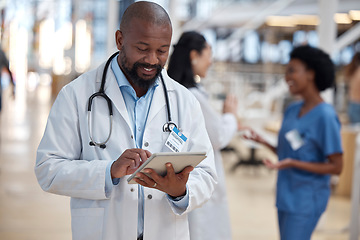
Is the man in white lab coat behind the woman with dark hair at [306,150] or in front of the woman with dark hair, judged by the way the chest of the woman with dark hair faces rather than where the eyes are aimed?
in front

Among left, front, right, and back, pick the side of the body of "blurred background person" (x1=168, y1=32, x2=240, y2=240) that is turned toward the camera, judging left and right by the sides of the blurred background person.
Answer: right

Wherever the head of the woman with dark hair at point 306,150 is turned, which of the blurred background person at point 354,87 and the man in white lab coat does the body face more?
the man in white lab coat

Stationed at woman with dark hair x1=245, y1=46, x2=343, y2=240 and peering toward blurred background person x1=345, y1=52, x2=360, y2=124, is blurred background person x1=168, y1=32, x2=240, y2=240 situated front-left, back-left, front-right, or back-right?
back-left

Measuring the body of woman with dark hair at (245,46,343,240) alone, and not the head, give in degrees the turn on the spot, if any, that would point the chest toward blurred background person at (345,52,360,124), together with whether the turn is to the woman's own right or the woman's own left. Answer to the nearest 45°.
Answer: approximately 135° to the woman's own right

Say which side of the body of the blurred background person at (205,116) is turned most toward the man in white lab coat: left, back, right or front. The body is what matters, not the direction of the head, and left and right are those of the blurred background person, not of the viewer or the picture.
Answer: right

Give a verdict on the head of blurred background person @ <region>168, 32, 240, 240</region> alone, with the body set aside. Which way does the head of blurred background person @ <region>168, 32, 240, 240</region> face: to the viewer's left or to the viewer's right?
to the viewer's right

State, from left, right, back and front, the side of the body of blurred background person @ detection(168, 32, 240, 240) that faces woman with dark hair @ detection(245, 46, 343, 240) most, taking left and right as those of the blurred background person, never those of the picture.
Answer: front

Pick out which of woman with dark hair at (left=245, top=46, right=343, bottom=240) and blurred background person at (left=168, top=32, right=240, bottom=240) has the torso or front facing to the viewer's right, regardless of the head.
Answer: the blurred background person

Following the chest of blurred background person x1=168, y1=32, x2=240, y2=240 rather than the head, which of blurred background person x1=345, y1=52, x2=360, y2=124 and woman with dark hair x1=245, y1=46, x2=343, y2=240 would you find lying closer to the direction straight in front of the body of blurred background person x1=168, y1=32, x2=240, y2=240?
the woman with dark hair

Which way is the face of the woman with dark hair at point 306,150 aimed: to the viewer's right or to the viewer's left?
to the viewer's left

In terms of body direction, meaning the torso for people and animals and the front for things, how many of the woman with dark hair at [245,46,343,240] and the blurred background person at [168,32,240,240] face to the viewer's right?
1

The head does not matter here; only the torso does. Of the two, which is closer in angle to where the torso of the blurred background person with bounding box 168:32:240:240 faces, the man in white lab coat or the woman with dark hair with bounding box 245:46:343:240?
the woman with dark hair

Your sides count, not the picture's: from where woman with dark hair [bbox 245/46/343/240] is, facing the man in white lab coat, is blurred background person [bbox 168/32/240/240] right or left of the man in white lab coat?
right

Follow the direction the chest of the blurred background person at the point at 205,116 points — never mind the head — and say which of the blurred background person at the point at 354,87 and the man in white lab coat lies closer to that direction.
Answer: the blurred background person

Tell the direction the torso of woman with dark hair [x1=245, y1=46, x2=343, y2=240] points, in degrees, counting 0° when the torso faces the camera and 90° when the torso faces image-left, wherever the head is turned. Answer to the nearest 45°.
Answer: approximately 45°
